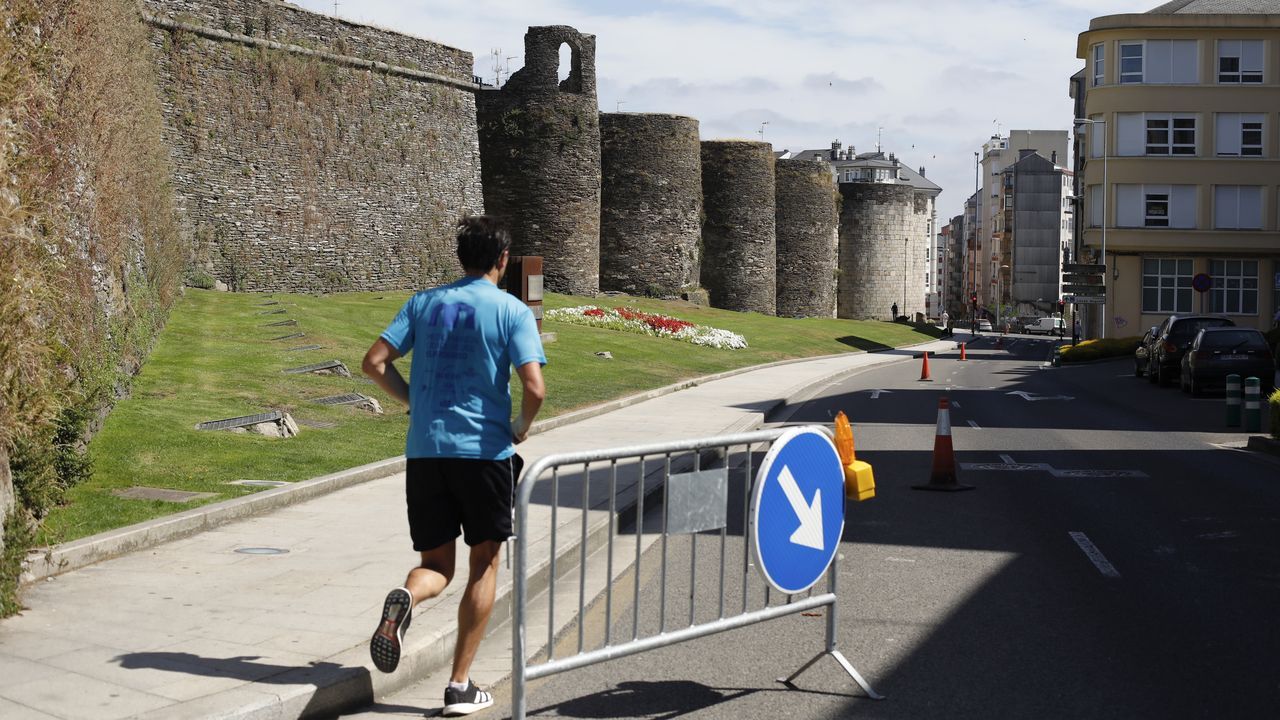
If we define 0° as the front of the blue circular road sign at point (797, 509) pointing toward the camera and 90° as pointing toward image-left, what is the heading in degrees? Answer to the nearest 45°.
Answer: approximately 315°

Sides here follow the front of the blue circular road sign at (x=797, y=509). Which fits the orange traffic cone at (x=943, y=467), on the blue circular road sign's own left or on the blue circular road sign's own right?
on the blue circular road sign's own left

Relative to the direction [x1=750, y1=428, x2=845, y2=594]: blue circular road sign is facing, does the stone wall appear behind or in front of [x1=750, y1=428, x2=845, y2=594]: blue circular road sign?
behind

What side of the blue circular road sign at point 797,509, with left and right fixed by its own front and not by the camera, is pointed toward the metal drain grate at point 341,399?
back

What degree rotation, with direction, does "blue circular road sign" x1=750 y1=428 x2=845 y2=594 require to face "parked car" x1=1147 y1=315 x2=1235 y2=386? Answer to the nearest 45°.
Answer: approximately 135° to its left

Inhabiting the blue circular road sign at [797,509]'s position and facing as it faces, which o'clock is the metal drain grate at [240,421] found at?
The metal drain grate is roughly at 6 o'clock from the blue circular road sign.

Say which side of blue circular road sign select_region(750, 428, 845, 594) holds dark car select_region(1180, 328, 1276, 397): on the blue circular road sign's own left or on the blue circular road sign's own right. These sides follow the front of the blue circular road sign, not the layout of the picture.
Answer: on the blue circular road sign's own left

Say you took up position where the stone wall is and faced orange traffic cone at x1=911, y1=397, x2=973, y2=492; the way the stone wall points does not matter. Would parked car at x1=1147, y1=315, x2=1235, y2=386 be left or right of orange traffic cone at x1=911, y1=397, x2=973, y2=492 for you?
left

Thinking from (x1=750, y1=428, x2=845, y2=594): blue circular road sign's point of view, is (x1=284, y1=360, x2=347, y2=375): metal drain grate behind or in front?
behind

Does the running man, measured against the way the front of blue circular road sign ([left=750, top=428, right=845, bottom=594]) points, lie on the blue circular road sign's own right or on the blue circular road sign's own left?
on the blue circular road sign's own right
